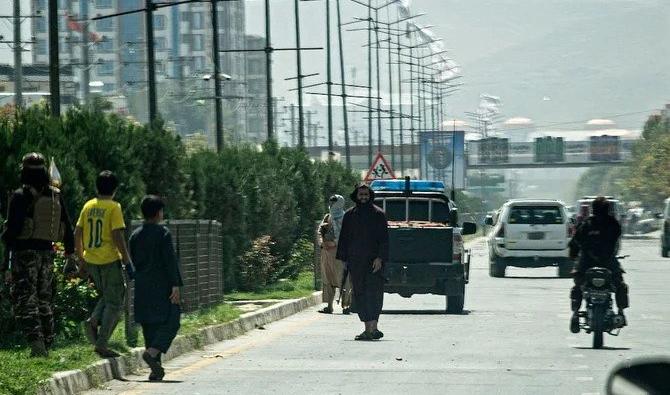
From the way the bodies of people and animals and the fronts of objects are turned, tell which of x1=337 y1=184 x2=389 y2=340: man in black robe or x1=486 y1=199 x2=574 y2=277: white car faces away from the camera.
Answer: the white car

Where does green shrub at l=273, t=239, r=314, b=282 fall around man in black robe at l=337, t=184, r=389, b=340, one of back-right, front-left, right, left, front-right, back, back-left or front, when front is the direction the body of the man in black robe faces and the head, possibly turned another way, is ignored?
back

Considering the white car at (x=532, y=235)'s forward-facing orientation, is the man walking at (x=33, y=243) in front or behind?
behind

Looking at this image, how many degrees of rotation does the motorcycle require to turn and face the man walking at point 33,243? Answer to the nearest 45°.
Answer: approximately 135° to its left

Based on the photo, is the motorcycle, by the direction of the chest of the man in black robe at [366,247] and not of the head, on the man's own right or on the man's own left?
on the man's own left

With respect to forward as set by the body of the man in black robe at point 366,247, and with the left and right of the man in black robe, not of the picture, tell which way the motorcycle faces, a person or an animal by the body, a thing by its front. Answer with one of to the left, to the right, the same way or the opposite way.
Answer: the opposite way

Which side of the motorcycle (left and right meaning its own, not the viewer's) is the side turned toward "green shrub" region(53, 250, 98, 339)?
left

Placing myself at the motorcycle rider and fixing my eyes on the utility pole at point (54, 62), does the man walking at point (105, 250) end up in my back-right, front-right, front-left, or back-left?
front-left

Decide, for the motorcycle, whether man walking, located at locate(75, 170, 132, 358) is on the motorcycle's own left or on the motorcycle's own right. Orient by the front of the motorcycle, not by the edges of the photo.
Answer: on the motorcycle's own left

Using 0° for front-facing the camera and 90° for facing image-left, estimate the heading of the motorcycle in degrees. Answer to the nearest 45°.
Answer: approximately 180°

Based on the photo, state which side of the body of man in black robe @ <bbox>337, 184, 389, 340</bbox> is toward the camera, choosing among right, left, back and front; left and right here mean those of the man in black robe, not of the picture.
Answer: front

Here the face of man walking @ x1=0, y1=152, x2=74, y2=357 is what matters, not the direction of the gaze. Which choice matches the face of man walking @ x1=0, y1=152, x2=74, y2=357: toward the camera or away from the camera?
away from the camera

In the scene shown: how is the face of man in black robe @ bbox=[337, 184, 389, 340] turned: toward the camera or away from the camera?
toward the camera

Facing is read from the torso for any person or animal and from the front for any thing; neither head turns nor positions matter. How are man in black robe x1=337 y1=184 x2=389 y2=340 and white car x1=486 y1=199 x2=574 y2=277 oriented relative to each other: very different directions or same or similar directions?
very different directions
